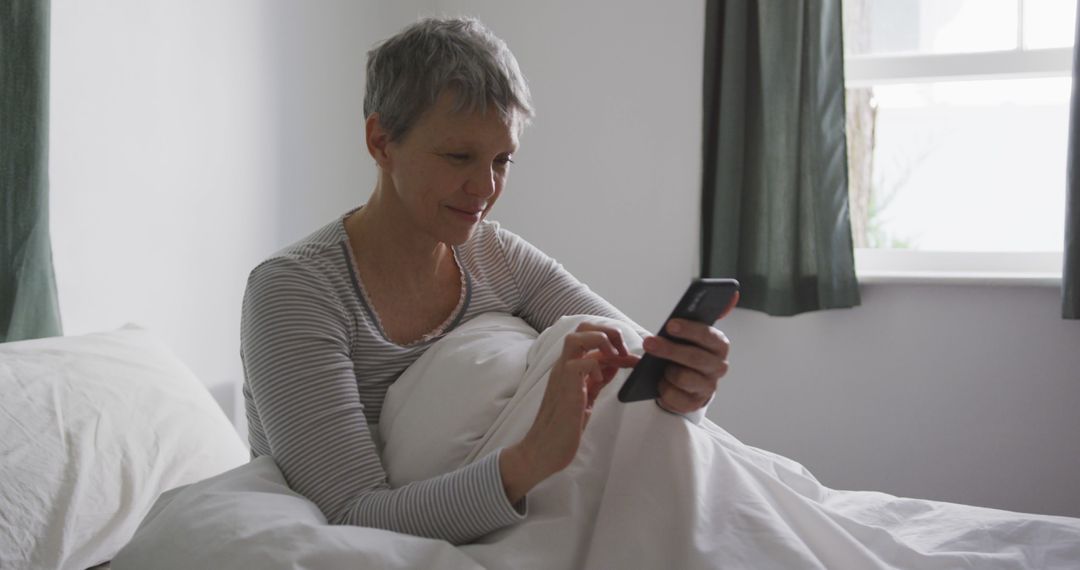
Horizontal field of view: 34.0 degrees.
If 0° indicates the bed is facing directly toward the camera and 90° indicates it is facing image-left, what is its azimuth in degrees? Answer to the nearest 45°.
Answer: approximately 270°

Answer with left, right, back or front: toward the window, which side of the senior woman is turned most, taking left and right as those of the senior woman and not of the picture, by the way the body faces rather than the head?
left

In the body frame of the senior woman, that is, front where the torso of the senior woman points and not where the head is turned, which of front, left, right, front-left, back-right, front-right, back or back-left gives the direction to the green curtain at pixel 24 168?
back

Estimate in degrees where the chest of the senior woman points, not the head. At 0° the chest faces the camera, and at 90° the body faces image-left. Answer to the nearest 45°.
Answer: approximately 315°

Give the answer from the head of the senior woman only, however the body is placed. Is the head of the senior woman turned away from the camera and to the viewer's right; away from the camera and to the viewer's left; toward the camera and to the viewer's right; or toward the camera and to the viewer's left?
toward the camera and to the viewer's right

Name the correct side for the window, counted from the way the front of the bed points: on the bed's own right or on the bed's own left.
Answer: on the bed's own left

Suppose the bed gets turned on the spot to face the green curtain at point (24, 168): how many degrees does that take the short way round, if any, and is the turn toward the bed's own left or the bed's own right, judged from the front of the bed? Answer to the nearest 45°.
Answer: approximately 135° to the bed's own left
